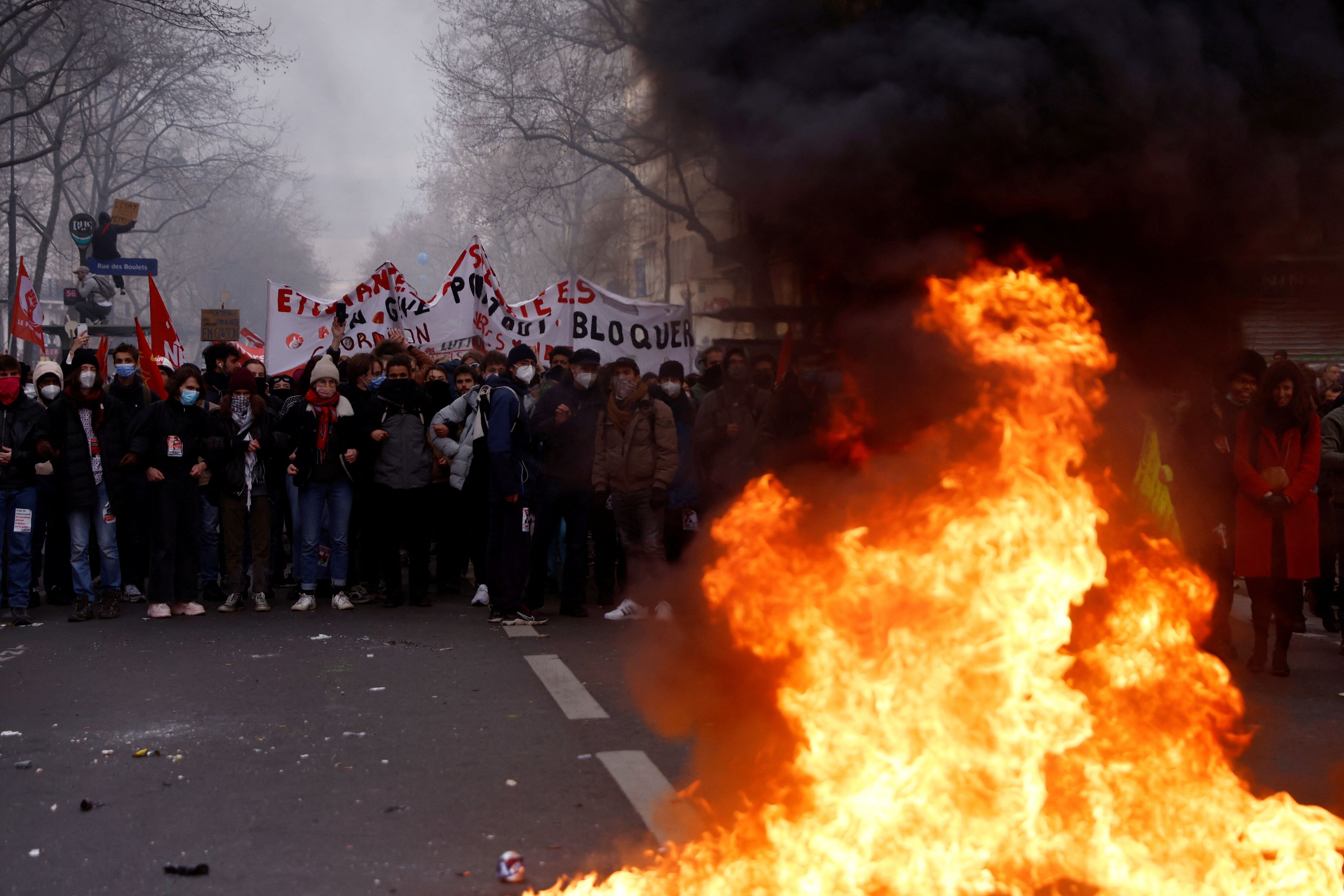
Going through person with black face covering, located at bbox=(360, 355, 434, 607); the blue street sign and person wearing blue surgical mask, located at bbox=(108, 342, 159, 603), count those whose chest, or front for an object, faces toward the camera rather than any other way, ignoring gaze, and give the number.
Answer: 3

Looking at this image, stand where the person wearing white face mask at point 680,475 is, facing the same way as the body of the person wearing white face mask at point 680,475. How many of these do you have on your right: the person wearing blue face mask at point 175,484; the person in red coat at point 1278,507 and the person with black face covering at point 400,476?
2

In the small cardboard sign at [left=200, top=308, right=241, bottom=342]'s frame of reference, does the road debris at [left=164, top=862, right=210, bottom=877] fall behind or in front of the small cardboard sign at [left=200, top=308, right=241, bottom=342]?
in front

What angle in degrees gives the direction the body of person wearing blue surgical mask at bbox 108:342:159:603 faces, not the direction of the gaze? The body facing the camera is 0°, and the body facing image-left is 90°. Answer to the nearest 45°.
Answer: approximately 0°

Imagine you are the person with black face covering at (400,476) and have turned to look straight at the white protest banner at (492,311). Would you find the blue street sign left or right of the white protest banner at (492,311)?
left

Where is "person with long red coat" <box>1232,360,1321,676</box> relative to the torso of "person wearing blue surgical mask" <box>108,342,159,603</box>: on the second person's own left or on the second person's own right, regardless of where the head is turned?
on the second person's own left

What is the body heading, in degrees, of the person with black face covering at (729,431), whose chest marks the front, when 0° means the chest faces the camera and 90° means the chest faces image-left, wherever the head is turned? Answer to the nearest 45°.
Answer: approximately 0°

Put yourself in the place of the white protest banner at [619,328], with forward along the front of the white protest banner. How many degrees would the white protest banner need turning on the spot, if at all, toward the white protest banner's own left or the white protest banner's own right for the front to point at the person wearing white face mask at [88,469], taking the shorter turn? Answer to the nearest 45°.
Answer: approximately 45° to the white protest banner's own right

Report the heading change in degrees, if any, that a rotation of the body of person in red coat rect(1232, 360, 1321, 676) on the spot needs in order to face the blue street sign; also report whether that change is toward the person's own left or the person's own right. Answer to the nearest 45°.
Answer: approximately 90° to the person's own right

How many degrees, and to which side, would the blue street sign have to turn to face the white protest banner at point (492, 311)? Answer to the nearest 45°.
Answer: approximately 45° to its left

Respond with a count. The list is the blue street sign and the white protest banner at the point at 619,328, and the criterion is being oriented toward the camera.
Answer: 2
